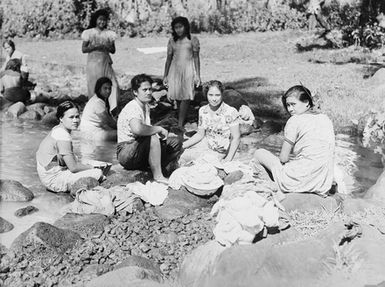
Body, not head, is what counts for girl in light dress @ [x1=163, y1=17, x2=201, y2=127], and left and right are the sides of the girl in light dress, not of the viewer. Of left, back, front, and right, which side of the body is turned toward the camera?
front

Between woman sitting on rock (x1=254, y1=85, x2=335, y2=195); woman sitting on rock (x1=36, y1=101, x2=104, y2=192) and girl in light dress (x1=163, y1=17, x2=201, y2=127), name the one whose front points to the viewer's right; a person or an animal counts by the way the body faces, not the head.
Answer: woman sitting on rock (x1=36, y1=101, x2=104, y2=192)

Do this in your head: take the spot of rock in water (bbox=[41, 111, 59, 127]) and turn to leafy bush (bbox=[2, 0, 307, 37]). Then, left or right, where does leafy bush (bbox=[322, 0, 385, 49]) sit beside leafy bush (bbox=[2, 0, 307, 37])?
right

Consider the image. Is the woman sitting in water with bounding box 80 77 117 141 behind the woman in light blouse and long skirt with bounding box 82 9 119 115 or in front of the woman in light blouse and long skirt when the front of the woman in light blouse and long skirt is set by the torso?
in front

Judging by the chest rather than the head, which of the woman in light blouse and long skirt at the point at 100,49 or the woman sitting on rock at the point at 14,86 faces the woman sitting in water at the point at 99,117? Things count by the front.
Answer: the woman in light blouse and long skirt

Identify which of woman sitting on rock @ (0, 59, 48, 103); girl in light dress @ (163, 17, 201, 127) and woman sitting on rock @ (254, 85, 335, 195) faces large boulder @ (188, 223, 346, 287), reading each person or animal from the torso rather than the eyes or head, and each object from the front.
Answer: the girl in light dress

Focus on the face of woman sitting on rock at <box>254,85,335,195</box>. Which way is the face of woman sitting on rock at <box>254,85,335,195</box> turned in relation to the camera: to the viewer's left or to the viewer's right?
to the viewer's left

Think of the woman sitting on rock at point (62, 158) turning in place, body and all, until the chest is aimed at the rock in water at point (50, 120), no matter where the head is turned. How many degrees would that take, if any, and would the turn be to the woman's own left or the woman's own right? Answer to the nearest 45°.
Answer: approximately 90° to the woman's own left

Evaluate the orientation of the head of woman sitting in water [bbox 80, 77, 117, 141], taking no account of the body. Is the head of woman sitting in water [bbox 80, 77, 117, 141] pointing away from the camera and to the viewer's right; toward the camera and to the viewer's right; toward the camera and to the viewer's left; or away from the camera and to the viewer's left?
toward the camera and to the viewer's right

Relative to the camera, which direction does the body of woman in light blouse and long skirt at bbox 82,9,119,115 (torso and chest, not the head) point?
toward the camera

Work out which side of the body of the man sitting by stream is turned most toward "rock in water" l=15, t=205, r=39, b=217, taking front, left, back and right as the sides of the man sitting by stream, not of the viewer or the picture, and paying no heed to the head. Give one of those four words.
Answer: right

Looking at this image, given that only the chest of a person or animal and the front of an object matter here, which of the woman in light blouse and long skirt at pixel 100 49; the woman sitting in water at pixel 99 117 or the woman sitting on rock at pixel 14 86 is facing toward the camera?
the woman in light blouse and long skirt

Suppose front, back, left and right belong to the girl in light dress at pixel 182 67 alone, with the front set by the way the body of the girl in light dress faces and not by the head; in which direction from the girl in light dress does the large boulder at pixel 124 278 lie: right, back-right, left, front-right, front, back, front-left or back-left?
front

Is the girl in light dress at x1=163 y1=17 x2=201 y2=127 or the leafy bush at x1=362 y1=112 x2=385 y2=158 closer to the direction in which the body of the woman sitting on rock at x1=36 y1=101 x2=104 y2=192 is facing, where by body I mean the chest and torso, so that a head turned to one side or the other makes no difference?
the leafy bush
